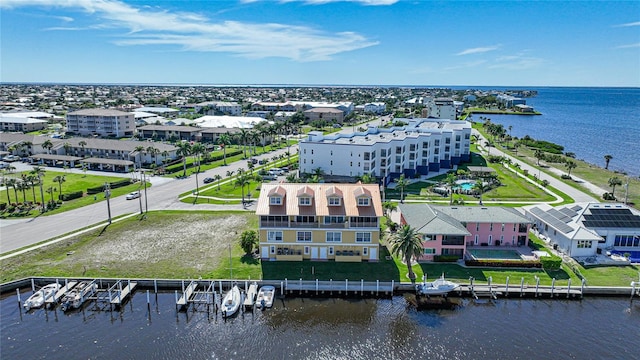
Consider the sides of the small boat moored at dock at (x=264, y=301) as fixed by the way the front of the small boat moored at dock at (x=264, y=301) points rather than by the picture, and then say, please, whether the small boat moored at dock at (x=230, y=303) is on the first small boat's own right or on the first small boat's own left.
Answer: on the first small boat's own left

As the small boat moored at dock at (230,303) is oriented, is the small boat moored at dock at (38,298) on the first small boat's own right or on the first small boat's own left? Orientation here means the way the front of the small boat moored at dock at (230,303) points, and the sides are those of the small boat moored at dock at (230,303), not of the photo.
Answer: on the first small boat's own left

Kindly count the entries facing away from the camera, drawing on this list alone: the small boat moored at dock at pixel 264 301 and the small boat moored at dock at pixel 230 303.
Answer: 2

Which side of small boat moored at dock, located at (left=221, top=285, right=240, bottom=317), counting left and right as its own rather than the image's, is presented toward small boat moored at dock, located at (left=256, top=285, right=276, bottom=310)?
right

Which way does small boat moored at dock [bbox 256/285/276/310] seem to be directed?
away from the camera
